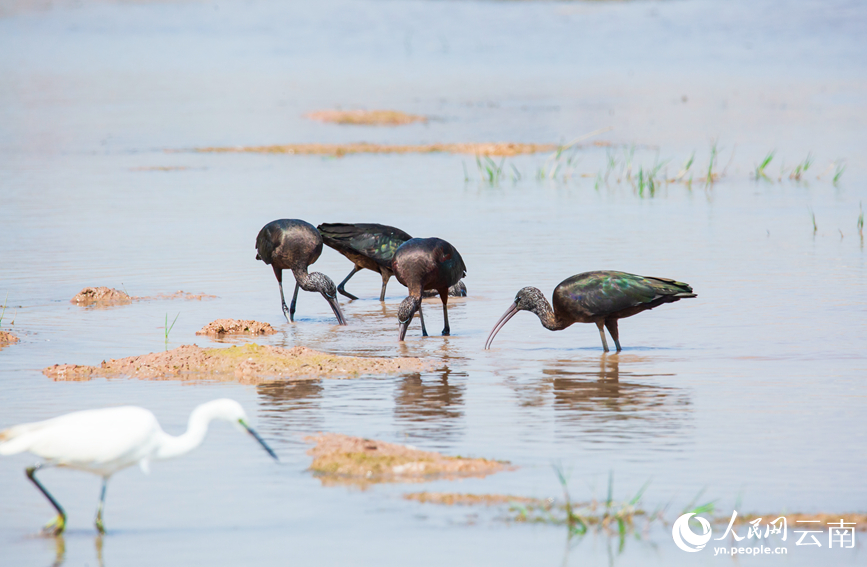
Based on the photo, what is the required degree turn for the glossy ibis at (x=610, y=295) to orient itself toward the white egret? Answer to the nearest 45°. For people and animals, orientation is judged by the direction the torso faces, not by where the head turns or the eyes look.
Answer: approximately 45° to its left

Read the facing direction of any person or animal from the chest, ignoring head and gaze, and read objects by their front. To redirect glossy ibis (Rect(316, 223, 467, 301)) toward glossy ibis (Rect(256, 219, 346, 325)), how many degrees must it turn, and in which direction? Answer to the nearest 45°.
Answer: approximately 135° to its right

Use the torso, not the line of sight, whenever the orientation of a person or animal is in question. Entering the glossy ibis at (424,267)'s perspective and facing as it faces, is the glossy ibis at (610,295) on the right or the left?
on its left

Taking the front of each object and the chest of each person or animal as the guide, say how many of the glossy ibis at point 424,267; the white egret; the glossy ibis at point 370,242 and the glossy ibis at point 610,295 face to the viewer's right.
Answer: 2

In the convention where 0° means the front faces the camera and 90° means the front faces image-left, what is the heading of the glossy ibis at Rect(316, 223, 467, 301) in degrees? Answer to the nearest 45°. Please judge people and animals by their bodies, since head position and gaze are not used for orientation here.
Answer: approximately 270°

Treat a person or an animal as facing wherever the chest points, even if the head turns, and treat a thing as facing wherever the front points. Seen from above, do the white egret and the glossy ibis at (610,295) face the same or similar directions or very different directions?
very different directions

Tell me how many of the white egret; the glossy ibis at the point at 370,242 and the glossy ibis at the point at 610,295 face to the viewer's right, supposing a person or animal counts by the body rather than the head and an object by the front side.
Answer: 2

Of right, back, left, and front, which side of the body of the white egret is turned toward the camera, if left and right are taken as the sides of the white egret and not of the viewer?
right

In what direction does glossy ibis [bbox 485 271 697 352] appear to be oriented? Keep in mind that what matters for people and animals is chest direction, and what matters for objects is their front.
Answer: to the viewer's left

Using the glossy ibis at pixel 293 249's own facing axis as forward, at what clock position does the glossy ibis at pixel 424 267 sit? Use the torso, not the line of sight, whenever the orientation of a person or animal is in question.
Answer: the glossy ibis at pixel 424 267 is roughly at 12 o'clock from the glossy ibis at pixel 293 249.
